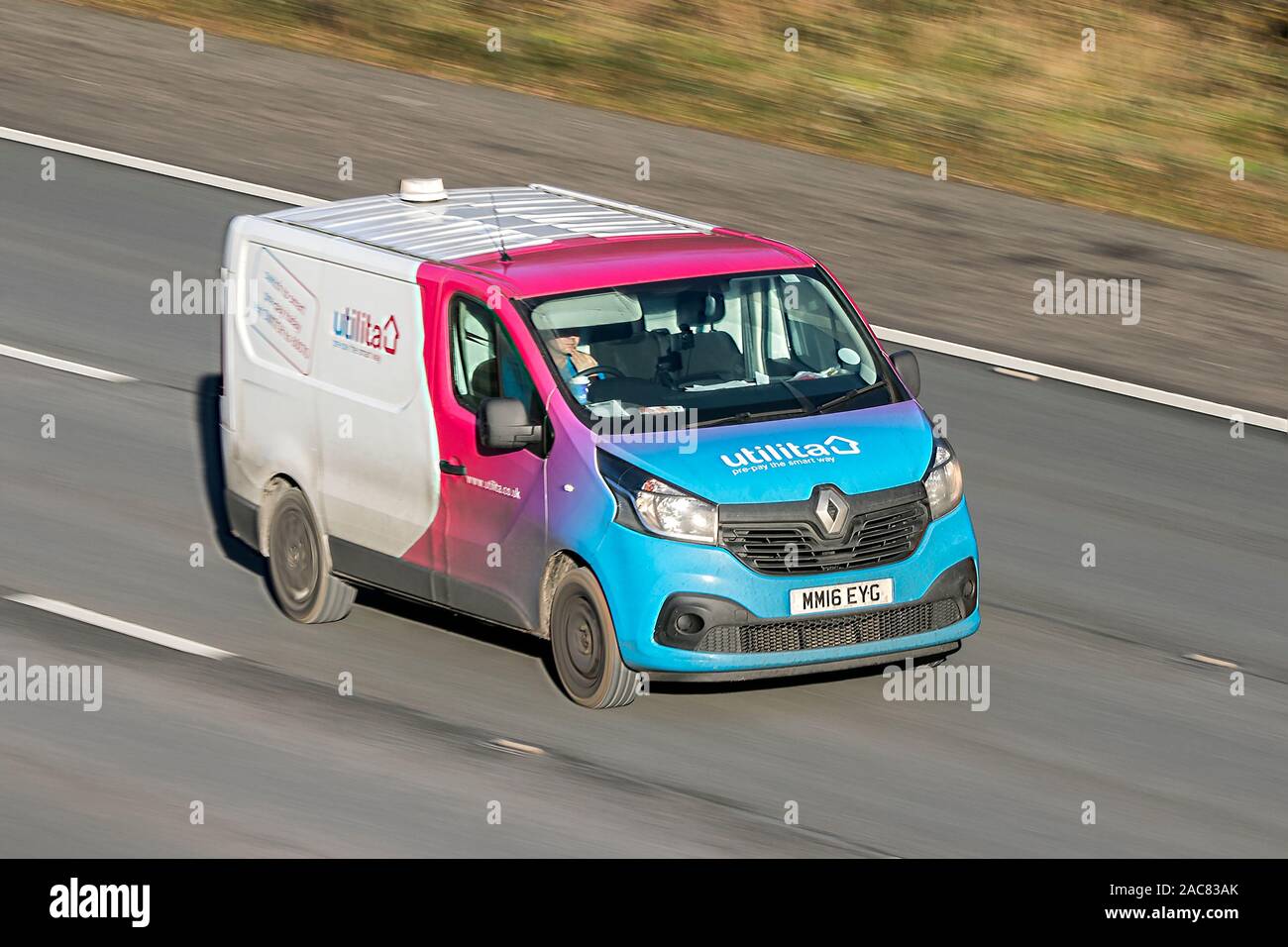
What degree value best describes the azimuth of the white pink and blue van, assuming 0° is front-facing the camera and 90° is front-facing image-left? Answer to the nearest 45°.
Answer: approximately 315°

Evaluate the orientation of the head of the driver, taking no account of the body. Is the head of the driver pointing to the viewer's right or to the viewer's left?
to the viewer's right
